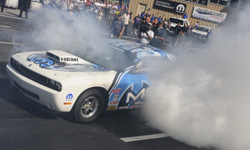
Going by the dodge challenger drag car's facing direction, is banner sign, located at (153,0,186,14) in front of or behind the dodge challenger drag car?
behind

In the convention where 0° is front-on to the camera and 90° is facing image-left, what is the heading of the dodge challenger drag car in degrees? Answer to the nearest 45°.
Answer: approximately 45°

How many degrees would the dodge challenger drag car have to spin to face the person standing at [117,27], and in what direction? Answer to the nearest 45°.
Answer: approximately 135° to its right

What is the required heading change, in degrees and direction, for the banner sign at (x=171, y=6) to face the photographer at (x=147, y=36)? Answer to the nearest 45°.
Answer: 0° — it already faces them

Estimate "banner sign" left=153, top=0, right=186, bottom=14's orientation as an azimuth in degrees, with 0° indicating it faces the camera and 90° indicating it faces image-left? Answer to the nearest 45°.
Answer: approximately 0°

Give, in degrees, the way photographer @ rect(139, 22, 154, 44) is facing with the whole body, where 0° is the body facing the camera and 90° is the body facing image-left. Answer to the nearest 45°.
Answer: approximately 45°

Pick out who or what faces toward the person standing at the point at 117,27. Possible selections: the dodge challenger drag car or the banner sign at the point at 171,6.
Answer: the banner sign

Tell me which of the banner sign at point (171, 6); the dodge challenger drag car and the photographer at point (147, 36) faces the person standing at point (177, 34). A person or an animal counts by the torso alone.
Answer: the banner sign

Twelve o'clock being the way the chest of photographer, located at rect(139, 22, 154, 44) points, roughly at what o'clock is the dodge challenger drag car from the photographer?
The dodge challenger drag car is roughly at 11 o'clock from the photographer.
